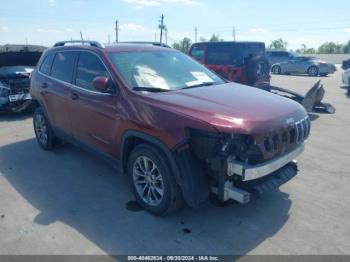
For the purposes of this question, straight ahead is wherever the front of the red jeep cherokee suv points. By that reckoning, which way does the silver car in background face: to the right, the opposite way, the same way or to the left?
the opposite way

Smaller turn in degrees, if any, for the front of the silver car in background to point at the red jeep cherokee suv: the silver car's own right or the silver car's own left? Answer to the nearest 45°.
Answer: approximately 135° to the silver car's own left

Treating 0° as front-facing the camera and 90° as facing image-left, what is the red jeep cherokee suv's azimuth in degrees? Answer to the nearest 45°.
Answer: approximately 315°

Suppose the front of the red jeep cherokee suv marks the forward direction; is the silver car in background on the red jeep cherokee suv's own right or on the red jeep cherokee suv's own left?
on the red jeep cherokee suv's own left

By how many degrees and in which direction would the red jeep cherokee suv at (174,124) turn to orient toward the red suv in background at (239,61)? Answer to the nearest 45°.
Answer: approximately 135° to its left

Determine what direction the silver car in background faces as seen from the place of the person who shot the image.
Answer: facing away from the viewer and to the left of the viewer
